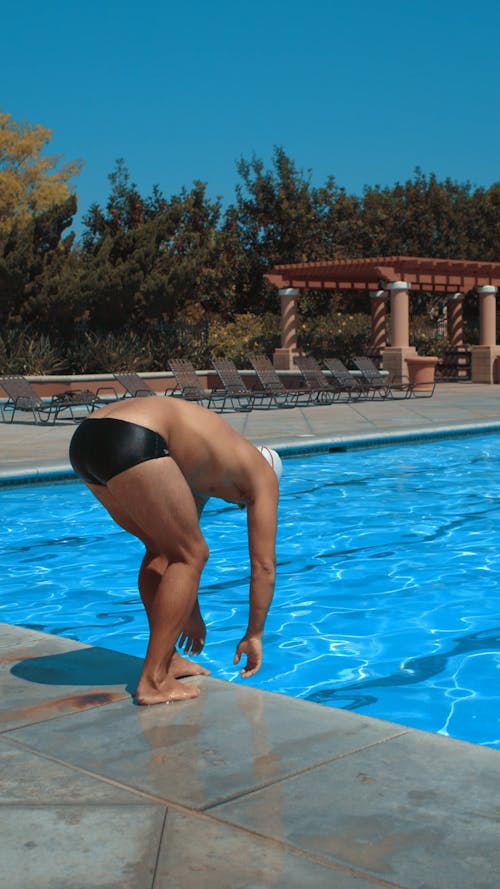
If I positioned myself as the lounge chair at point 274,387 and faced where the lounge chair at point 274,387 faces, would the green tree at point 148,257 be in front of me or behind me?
behind

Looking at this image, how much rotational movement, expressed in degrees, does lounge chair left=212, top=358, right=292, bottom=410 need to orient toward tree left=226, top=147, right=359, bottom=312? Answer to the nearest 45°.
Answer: approximately 135° to its left

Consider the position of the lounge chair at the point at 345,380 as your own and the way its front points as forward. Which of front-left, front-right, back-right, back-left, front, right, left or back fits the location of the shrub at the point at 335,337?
back-left

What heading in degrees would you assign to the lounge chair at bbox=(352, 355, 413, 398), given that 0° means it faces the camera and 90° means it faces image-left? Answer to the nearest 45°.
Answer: approximately 315°

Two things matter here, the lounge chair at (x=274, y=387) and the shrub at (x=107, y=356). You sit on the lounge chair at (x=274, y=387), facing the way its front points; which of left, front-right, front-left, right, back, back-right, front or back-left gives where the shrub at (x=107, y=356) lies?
back

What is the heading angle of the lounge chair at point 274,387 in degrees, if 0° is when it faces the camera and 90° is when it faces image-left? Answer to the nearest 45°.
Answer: approximately 315°

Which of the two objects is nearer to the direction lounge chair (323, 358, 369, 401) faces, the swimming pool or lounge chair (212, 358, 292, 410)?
the swimming pool

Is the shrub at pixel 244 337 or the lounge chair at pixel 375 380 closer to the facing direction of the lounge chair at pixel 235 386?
the lounge chair

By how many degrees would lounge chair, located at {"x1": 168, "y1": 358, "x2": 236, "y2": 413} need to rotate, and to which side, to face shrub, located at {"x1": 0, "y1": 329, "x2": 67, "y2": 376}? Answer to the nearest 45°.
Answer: approximately 180°

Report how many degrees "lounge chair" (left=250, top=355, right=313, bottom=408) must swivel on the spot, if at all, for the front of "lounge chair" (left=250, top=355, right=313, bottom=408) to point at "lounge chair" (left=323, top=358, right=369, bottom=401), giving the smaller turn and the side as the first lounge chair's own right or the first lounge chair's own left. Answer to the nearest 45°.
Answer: approximately 90° to the first lounge chair's own left
